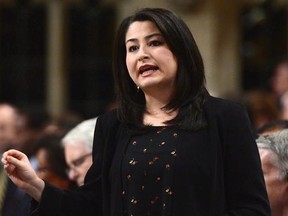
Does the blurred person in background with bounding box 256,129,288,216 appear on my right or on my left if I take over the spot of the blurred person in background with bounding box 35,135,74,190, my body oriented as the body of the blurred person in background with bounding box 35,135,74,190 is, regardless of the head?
on my left

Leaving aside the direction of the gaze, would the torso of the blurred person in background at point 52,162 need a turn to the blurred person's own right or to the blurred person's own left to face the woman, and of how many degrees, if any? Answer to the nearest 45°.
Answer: approximately 45° to the blurred person's own left

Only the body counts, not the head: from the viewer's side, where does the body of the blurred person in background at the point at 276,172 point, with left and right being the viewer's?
facing to the left of the viewer
